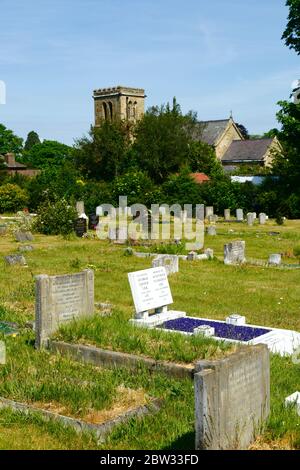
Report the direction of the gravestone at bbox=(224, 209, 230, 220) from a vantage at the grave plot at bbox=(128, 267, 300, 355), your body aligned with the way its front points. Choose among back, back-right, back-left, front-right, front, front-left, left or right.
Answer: back-left

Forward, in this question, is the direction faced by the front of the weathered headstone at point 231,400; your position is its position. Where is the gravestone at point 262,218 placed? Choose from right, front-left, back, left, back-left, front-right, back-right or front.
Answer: back-left

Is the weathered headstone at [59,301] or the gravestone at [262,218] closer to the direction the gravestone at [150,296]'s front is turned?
the weathered headstone

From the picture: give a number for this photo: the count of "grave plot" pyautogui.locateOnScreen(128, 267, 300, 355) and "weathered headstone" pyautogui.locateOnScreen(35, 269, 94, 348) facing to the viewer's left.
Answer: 0

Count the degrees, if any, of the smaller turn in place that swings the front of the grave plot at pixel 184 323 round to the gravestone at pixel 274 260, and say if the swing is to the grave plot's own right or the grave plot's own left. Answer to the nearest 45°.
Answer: approximately 135° to the grave plot's own left

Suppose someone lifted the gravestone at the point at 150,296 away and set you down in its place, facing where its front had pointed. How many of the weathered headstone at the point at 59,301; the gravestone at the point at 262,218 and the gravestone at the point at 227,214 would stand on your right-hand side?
1

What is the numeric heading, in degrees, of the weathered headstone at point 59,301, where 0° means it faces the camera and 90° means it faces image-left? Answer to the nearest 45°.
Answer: approximately 315°

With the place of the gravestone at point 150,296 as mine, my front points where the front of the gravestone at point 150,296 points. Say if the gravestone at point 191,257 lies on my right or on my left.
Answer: on my left

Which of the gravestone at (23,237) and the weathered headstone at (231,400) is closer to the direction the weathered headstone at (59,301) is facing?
the weathered headstone

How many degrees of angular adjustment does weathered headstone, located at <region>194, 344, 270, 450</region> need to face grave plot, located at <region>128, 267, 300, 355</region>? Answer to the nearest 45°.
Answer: approximately 135° to its left

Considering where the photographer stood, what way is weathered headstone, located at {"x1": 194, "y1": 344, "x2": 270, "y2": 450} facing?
facing the viewer and to the right of the viewer

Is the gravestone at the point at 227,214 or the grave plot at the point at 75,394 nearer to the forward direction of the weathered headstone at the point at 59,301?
the grave plot

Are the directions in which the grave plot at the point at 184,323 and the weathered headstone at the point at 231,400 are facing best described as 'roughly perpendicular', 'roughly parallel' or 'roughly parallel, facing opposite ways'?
roughly parallel

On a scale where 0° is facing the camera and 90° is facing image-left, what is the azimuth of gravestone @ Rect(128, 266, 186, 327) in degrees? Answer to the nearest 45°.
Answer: approximately 315°

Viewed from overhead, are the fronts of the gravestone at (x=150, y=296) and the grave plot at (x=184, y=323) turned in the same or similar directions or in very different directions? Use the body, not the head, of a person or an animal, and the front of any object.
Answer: same or similar directions

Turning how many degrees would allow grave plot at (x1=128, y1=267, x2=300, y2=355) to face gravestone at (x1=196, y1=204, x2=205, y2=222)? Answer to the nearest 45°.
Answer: approximately 135° to its left
